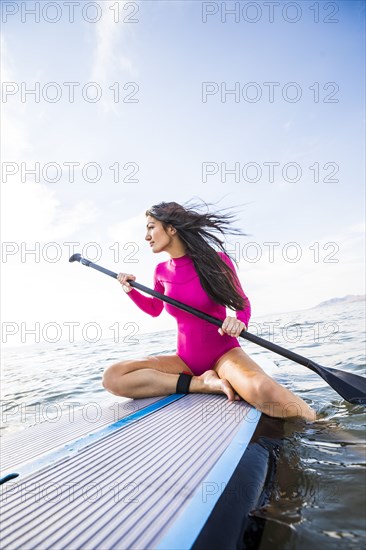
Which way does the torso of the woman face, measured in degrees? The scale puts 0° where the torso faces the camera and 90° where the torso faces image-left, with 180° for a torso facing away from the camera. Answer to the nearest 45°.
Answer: approximately 45°

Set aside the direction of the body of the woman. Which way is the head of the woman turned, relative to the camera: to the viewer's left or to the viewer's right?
to the viewer's left
